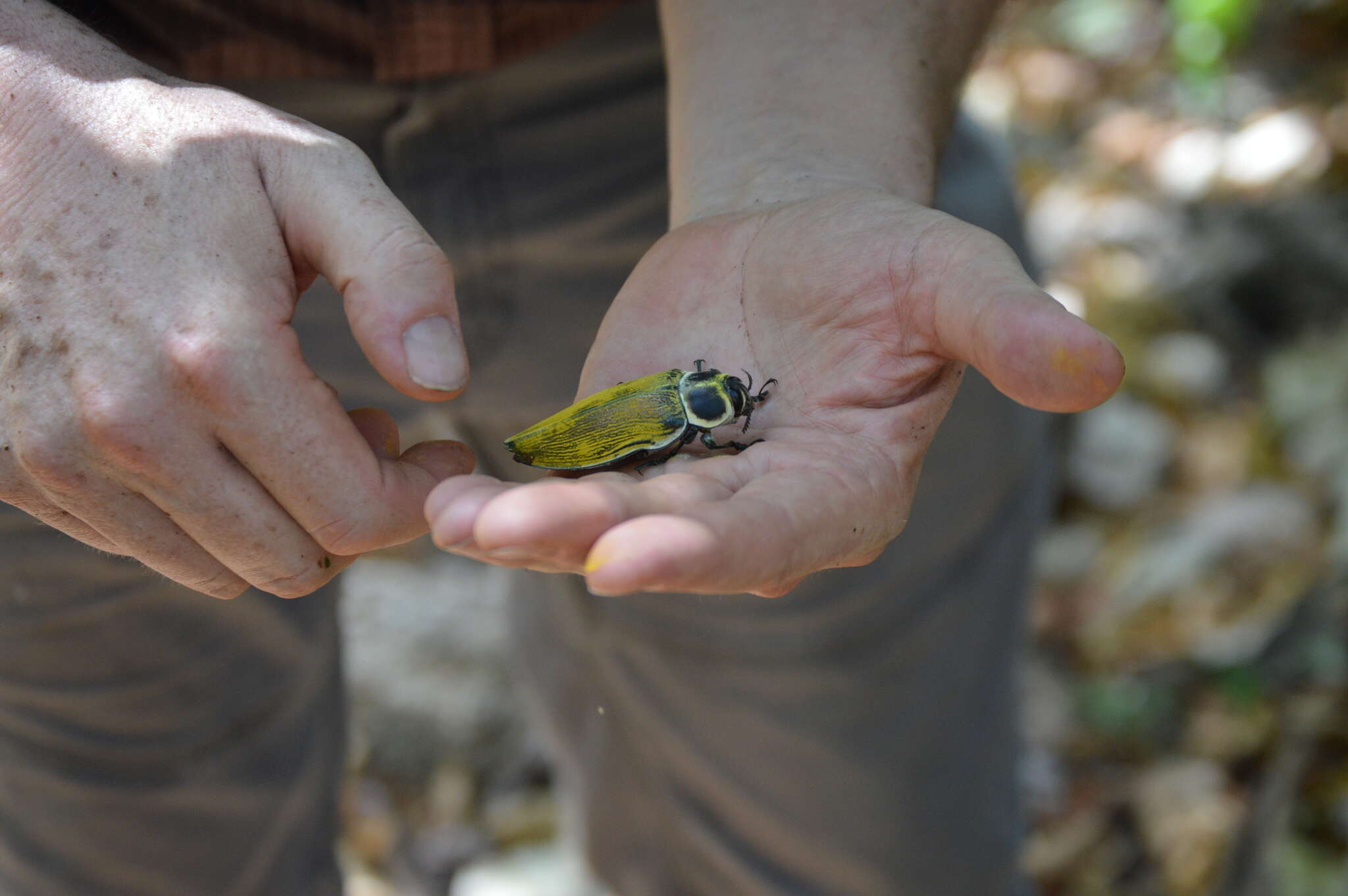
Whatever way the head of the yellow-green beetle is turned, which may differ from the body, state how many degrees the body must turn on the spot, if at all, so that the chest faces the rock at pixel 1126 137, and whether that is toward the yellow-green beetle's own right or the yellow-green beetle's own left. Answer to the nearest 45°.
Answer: approximately 45° to the yellow-green beetle's own left

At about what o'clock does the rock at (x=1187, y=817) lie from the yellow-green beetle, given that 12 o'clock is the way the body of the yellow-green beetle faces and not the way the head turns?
The rock is roughly at 11 o'clock from the yellow-green beetle.

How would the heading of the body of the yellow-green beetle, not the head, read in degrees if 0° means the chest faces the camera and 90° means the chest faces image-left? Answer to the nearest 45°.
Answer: approximately 270°

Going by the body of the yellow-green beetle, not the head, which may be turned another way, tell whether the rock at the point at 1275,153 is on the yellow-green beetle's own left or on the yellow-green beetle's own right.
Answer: on the yellow-green beetle's own left

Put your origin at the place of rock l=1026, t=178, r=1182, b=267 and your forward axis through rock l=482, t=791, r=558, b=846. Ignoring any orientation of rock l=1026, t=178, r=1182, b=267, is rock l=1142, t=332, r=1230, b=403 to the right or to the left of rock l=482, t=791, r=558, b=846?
left

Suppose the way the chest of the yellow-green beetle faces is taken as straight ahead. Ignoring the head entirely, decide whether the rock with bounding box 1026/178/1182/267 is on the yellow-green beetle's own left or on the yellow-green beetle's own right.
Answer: on the yellow-green beetle's own left
